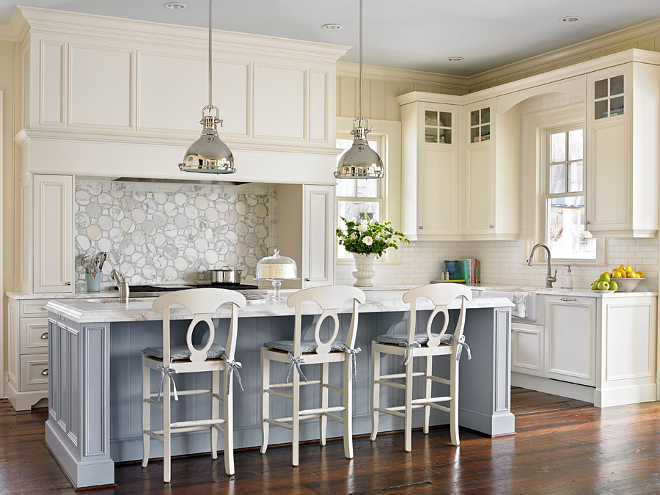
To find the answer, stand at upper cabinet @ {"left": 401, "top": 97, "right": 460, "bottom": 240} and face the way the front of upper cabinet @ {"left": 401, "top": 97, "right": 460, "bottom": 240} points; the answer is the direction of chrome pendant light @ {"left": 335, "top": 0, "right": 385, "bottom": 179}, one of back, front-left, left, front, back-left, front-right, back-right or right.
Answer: front-right

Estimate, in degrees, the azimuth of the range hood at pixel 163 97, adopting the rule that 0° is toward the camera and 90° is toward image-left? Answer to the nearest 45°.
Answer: approximately 315°

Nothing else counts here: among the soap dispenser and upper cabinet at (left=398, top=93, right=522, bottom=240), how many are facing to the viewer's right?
0

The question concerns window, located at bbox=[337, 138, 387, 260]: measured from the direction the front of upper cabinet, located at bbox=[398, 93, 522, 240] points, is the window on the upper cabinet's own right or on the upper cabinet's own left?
on the upper cabinet's own right

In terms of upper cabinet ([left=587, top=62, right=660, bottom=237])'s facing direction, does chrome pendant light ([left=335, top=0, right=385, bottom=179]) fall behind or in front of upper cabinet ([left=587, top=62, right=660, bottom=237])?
in front

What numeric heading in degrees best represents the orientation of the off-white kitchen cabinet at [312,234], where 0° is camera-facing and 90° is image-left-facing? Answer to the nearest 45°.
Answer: approximately 315°

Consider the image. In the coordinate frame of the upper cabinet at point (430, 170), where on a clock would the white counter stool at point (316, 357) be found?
The white counter stool is roughly at 2 o'clock from the upper cabinet.
